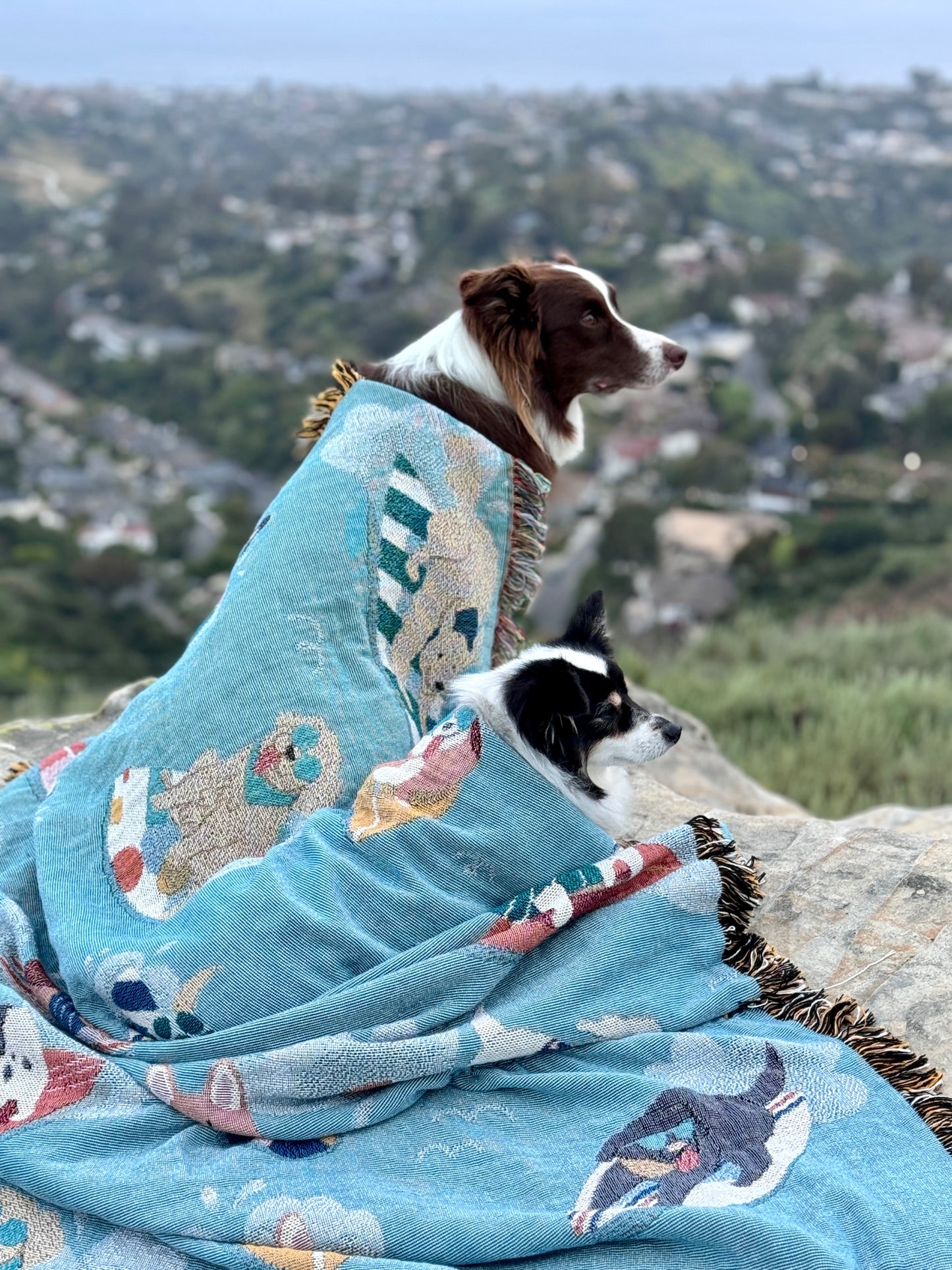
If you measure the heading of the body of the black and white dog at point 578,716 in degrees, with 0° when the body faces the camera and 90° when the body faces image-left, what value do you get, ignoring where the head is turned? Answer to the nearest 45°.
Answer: approximately 270°

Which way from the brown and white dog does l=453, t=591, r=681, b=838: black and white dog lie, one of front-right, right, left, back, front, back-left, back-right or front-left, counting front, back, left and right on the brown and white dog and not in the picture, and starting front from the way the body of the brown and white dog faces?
right

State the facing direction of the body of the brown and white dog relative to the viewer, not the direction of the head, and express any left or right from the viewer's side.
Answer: facing to the right of the viewer

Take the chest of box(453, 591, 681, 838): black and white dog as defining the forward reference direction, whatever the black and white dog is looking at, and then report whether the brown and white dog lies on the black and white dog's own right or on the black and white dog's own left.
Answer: on the black and white dog's own left
